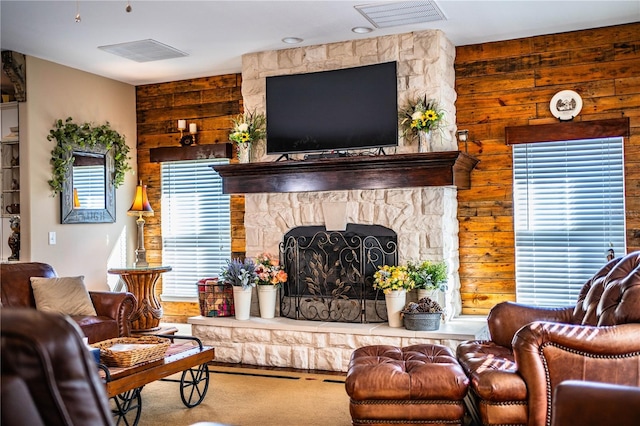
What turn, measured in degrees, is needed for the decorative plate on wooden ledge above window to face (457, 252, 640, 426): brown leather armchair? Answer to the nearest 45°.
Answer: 0° — it already faces it

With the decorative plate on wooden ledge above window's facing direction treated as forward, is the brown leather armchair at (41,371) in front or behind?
in front

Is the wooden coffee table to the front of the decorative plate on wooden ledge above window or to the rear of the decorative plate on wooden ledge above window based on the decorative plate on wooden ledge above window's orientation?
to the front

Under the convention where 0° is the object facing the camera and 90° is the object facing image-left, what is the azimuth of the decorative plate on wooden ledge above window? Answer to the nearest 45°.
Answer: approximately 0°

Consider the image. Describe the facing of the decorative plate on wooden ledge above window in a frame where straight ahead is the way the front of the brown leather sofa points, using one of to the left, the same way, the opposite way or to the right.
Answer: to the right

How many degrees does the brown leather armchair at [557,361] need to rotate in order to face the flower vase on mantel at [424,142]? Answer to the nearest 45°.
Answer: approximately 90° to its right

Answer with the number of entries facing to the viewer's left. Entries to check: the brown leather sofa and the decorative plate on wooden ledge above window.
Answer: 0

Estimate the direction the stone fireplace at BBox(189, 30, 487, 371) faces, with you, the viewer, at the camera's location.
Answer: facing the viewer and to the left of the viewer

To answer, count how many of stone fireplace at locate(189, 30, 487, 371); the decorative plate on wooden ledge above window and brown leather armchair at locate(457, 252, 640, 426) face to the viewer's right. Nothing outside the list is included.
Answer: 0

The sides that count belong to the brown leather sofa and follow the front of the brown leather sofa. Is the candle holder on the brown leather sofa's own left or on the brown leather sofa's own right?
on the brown leather sofa's own left

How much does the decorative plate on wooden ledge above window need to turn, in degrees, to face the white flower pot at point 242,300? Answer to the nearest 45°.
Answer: approximately 90° to its right
